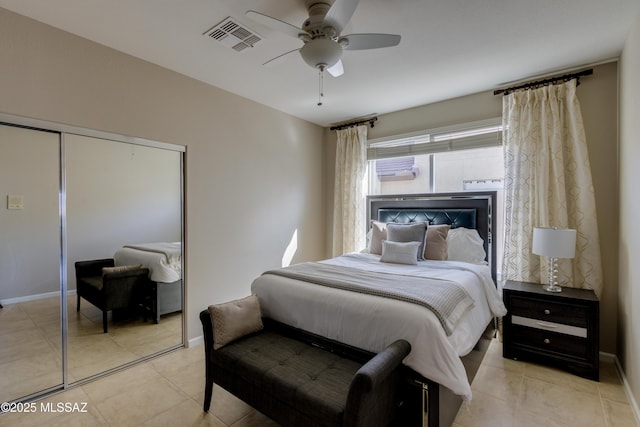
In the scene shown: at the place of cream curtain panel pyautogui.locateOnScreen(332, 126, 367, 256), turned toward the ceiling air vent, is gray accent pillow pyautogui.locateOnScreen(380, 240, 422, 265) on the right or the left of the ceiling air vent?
left

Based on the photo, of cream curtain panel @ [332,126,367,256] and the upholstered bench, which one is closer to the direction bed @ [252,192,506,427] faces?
the upholstered bench

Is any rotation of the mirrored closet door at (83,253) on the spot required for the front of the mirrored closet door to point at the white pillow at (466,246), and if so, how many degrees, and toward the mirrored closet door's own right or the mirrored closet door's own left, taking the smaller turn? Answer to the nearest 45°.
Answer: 0° — it already faces it

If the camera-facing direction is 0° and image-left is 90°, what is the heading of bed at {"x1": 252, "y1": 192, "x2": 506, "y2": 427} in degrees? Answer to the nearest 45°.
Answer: approximately 45°

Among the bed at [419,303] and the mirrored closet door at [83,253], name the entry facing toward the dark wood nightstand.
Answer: the mirrored closet door

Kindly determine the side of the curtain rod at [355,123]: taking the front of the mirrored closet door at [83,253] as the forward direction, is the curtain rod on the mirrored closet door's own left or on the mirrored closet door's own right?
on the mirrored closet door's own left

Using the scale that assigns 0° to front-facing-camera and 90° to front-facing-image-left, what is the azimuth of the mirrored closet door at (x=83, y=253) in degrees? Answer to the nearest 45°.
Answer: approximately 315°

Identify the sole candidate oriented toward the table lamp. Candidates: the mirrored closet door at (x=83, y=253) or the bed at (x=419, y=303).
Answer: the mirrored closet door

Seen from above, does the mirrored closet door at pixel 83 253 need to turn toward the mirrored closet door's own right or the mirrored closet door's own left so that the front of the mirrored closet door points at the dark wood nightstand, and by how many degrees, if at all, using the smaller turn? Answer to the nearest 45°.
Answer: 0° — it already faces it

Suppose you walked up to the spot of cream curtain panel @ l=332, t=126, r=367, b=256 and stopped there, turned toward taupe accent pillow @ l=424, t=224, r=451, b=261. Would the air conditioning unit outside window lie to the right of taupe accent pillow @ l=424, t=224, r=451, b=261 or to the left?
left

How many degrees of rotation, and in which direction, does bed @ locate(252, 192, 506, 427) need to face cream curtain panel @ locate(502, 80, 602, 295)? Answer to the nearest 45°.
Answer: approximately 180°
